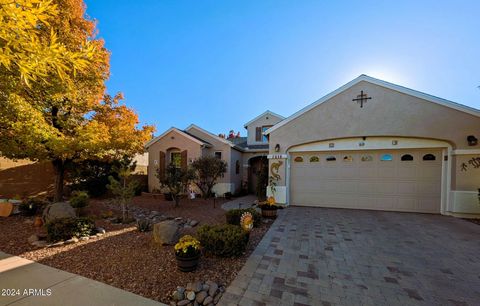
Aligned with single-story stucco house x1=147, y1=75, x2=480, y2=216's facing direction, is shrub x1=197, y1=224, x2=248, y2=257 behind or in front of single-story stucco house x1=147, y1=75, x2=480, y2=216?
in front

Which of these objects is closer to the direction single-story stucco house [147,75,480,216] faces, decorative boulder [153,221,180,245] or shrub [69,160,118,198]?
the decorative boulder

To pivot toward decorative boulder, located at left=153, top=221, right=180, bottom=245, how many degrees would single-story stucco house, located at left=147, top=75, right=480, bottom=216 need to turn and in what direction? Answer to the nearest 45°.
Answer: approximately 45° to its right

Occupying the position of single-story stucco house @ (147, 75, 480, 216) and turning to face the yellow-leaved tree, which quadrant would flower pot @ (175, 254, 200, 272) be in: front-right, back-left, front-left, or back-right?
front-left

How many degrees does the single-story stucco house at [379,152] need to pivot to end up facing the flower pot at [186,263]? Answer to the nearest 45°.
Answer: approximately 45° to its right

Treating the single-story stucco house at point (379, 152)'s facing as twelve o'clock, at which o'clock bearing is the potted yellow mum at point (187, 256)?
The potted yellow mum is roughly at 1 o'clock from the single-story stucco house.

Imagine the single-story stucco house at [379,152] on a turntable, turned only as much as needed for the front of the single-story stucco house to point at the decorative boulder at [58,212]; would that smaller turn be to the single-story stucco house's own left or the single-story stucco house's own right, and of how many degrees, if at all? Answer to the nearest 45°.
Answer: approximately 45° to the single-story stucco house's own right

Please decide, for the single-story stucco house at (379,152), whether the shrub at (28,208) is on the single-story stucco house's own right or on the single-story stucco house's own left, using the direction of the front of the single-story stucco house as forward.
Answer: on the single-story stucco house's own right

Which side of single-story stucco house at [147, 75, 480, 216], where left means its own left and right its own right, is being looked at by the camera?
front

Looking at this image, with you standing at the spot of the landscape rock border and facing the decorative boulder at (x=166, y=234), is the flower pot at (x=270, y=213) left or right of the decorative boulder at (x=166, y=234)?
right

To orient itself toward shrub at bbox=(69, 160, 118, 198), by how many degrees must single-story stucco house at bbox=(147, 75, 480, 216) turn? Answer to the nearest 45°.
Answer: approximately 90° to its right
